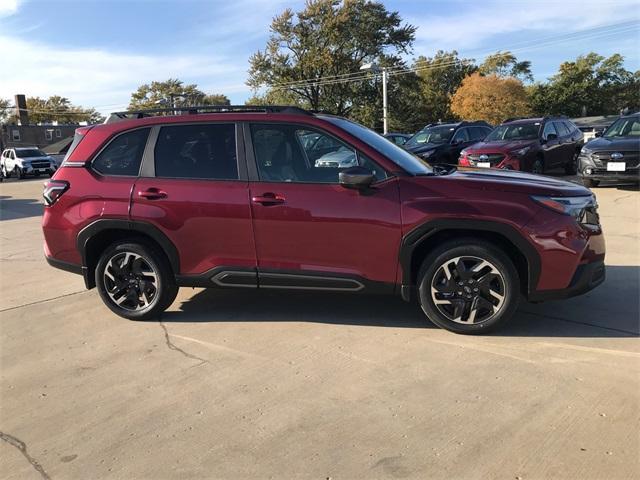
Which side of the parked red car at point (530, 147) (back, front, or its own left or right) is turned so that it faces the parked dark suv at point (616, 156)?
left

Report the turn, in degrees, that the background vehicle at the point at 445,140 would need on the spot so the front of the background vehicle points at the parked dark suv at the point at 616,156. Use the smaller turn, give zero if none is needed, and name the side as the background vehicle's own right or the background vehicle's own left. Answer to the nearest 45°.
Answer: approximately 90° to the background vehicle's own left

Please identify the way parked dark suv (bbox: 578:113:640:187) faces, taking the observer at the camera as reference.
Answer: facing the viewer and to the left of the viewer

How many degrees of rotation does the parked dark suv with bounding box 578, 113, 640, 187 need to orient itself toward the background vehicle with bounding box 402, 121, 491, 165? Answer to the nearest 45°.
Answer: approximately 90° to its right

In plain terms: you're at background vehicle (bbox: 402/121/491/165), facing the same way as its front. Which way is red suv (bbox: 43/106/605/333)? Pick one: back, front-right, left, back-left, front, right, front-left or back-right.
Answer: front-left

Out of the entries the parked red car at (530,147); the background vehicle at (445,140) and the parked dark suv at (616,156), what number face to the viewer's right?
0

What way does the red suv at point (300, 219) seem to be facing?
to the viewer's right

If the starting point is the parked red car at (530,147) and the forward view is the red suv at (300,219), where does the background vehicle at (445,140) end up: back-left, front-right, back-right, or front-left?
back-right

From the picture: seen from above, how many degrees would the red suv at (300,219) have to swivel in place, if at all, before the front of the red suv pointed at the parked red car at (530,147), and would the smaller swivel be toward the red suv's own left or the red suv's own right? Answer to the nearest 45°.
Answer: approximately 45° to the red suv's own left

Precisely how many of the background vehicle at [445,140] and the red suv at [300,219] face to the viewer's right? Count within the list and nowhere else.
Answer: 1

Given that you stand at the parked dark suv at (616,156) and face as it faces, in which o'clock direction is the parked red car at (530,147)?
The parked red car is roughly at 3 o'clock from the parked dark suv.

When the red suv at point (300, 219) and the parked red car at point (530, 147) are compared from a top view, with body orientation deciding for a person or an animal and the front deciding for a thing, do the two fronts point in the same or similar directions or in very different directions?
very different directions
